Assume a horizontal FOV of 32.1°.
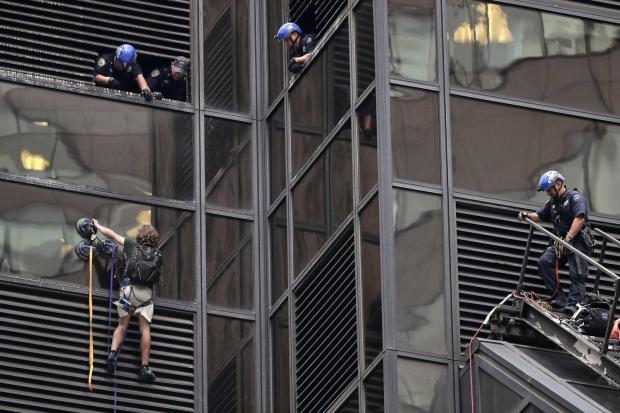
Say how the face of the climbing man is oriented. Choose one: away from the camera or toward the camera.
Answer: away from the camera

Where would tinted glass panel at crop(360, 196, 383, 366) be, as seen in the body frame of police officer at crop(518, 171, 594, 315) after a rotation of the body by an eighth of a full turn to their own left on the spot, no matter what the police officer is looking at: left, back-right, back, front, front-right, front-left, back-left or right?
right

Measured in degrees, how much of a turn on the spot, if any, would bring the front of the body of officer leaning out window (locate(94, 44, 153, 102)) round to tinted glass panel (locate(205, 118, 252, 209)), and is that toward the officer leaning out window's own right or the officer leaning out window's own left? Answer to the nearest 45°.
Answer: approximately 90° to the officer leaning out window's own left

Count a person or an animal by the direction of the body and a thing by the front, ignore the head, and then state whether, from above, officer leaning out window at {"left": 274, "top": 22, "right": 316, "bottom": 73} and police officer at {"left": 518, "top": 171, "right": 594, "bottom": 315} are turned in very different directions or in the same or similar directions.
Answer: same or similar directions

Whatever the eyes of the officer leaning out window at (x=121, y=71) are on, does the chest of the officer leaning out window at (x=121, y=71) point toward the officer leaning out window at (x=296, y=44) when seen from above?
no

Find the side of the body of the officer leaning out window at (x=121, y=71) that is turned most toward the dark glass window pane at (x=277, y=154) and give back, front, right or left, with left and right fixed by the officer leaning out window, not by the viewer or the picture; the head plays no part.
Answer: left

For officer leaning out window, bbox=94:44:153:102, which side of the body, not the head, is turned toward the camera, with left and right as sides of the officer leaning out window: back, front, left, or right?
front

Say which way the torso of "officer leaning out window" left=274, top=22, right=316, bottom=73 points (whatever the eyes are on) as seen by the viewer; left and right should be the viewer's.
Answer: facing the viewer and to the left of the viewer

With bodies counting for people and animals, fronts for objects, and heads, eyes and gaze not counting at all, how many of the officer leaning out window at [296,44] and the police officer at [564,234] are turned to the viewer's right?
0

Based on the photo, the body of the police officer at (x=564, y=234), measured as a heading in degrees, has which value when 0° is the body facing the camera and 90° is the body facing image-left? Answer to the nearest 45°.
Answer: approximately 45°

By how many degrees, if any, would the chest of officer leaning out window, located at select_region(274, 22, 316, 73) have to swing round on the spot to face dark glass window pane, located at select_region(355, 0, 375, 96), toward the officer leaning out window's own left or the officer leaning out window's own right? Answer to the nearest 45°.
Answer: approximately 90° to the officer leaning out window's own left
